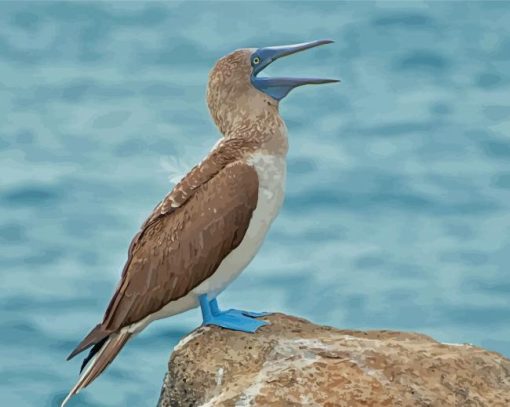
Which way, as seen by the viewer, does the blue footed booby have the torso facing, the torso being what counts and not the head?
to the viewer's right
